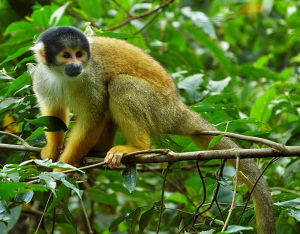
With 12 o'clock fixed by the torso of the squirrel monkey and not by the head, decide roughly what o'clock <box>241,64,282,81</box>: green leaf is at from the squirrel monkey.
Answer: The green leaf is roughly at 6 o'clock from the squirrel monkey.

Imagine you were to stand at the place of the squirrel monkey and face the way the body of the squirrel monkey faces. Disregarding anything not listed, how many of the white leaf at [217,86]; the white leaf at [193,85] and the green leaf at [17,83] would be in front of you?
1

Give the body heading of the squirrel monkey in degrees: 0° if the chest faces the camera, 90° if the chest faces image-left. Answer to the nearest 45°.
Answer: approximately 45°

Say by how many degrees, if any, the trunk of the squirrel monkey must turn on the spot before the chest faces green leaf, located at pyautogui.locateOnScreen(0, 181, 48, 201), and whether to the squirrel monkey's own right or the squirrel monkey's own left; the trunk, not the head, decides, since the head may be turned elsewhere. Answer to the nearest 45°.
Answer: approximately 45° to the squirrel monkey's own left

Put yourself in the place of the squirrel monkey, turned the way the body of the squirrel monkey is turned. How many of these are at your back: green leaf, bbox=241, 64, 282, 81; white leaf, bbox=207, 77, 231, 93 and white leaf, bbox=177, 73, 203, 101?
3

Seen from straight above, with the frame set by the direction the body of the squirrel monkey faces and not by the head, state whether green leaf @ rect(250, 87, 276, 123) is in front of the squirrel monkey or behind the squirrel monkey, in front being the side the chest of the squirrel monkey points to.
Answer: behind

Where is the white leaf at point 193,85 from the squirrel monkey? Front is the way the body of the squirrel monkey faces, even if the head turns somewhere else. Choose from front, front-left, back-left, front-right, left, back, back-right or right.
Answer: back

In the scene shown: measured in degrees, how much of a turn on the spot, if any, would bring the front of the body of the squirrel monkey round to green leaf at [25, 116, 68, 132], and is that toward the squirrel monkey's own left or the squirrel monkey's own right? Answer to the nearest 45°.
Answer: approximately 45° to the squirrel monkey's own left

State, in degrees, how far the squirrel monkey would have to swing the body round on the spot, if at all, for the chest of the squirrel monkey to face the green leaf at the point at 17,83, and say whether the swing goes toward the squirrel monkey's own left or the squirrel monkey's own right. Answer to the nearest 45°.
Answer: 0° — it already faces it
